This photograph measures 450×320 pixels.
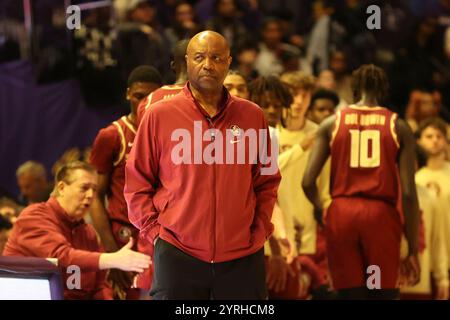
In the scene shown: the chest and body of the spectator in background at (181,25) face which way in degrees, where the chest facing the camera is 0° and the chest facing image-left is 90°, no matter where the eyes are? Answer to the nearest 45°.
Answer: approximately 0°

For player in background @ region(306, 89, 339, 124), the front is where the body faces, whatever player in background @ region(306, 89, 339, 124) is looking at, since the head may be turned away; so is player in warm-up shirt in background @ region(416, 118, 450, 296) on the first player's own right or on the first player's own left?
on the first player's own left

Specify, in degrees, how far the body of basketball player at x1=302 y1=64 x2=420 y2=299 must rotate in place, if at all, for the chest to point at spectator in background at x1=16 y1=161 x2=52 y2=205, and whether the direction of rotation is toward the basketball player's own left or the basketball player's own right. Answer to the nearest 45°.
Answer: approximately 90° to the basketball player's own left

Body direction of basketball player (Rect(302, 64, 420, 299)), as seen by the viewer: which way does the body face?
away from the camera

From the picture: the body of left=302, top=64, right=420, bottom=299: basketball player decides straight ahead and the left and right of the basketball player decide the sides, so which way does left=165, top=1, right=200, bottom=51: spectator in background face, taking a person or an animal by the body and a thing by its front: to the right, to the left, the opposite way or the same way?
the opposite way

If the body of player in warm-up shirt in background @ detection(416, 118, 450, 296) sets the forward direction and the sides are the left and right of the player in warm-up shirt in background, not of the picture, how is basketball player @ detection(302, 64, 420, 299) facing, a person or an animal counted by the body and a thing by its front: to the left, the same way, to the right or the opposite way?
the opposite way
